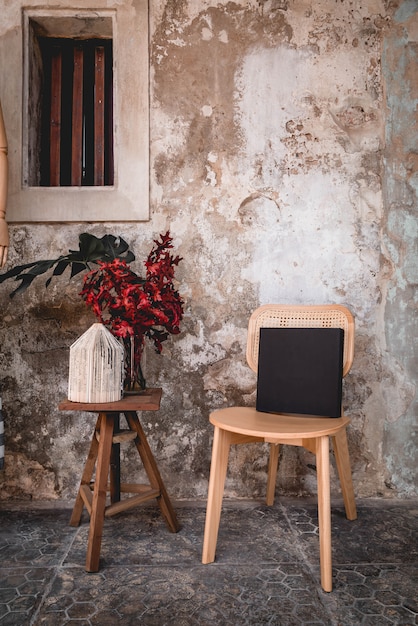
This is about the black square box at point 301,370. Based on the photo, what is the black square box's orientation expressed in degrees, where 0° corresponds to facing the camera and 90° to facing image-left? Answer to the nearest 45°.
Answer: approximately 0°

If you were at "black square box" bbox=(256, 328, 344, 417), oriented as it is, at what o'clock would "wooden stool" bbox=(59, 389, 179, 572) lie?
The wooden stool is roughly at 2 o'clock from the black square box.

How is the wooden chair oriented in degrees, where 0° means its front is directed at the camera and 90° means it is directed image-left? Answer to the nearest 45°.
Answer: approximately 45°
